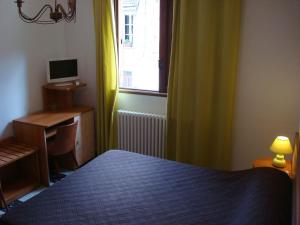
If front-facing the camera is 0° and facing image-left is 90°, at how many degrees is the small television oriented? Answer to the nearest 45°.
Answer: approximately 315°

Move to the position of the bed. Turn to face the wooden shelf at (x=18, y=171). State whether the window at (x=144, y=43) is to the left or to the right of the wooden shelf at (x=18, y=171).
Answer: right

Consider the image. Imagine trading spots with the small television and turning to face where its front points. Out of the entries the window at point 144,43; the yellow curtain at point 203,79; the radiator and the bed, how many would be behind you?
0

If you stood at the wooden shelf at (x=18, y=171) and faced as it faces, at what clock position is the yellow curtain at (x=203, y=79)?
The yellow curtain is roughly at 11 o'clock from the wooden shelf.

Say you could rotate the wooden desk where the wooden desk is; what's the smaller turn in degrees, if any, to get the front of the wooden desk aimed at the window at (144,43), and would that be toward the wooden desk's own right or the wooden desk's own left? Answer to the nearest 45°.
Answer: approximately 45° to the wooden desk's own left

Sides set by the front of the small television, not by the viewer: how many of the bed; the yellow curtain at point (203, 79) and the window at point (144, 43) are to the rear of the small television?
0

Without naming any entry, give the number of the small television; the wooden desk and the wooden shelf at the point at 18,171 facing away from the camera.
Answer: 0

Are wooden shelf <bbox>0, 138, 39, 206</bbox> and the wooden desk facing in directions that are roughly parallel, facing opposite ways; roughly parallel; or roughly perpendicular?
roughly parallel

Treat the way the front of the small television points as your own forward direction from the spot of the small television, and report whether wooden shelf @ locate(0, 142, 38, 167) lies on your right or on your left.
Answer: on your right

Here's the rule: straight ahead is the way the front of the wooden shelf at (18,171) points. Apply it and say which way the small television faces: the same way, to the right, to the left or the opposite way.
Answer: the same way

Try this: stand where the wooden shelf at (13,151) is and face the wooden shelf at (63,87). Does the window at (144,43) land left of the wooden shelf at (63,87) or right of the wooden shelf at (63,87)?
right

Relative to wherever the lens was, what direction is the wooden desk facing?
facing the viewer and to the right of the viewer

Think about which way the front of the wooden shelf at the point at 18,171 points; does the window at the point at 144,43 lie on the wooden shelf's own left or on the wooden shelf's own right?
on the wooden shelf's own left

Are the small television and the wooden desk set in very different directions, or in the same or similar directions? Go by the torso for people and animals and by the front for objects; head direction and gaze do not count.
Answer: same or similar directions

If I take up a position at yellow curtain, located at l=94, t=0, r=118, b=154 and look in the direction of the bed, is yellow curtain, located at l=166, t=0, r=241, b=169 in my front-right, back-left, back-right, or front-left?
front-left
